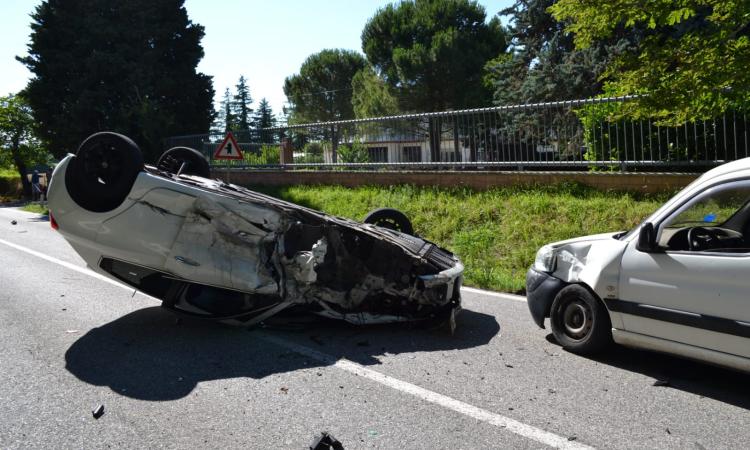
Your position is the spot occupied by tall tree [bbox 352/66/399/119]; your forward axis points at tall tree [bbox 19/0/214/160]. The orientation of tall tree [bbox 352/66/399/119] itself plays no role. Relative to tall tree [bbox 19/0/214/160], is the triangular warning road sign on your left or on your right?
left

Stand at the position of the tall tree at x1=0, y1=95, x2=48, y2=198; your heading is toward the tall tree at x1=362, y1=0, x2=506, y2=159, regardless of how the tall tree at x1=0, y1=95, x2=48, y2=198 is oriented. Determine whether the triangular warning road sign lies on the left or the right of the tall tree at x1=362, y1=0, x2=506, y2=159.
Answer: right

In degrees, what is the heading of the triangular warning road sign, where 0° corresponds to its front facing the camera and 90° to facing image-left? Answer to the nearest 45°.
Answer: approximately 0°

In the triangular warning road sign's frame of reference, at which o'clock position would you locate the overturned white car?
The overturned white car is roughly at 12 o'clock from the triangular warning road sign.

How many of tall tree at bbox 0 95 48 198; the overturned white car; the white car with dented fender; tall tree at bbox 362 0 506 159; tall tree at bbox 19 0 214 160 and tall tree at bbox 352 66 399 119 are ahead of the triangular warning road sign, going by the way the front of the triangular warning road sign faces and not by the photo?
2

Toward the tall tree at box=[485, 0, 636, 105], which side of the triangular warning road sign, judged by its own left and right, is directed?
left

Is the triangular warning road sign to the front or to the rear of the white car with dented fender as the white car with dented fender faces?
to the front

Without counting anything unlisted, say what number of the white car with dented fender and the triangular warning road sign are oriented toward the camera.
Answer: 1
